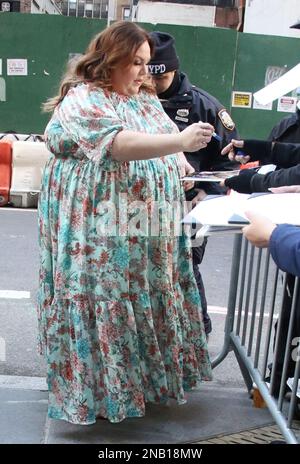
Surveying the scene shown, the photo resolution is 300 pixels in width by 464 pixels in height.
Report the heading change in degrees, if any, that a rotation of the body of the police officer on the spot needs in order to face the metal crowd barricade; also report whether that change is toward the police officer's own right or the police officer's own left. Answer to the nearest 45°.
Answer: approximately 45° to the police officer's own left

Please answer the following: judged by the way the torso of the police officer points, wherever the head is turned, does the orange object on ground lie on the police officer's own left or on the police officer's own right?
on the police officer's own right

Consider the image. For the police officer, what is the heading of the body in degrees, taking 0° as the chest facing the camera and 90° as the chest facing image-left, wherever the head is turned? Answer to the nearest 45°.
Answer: approximately 45°
